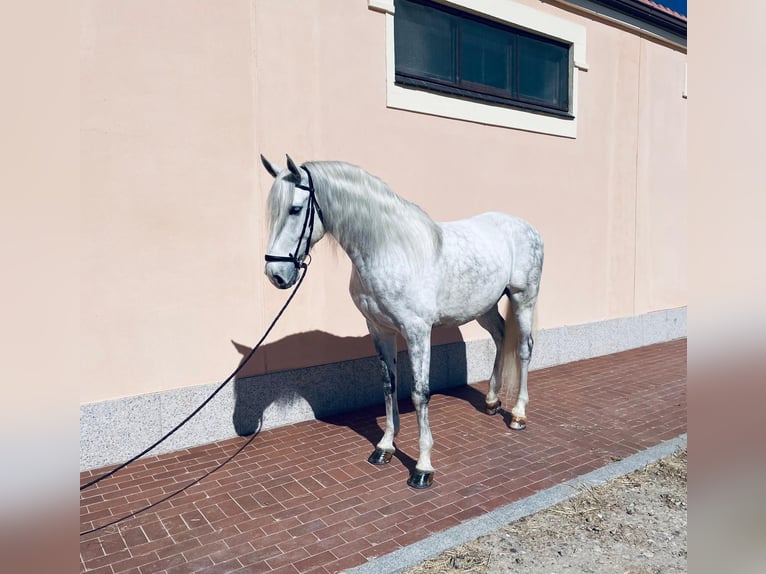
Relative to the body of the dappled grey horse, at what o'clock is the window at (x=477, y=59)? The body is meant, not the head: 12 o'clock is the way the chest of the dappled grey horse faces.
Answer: The window is roughly at 5 o'clock from the dappled grey horse.

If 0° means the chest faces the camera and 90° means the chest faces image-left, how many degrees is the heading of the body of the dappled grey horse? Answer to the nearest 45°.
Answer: approximately 45°
